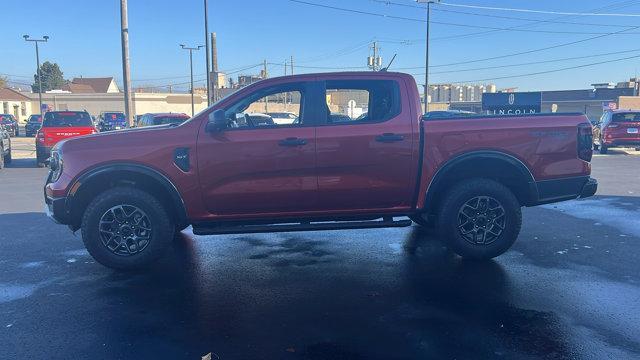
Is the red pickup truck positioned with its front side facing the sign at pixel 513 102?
no

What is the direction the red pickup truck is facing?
to the viewer's left

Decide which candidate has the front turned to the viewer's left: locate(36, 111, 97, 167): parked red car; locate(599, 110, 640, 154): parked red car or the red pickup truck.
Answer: the red pickup truck

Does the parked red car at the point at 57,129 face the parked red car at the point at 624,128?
no

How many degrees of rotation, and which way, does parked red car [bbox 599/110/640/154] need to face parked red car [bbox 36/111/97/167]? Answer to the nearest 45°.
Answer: approximately 135° to its left

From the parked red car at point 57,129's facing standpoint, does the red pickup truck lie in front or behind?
behind

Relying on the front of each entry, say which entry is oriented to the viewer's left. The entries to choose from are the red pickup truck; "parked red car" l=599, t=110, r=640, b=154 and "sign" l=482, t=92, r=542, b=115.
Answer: the red pickup truck

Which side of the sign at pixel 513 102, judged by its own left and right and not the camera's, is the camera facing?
front

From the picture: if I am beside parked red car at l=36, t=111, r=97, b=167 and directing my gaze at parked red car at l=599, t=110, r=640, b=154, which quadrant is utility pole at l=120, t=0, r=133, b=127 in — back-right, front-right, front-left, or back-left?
front-left

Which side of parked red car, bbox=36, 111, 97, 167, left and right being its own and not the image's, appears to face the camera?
back

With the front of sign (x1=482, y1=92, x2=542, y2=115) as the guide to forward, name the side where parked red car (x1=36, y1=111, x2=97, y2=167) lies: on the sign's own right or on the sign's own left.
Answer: on the sign's own right

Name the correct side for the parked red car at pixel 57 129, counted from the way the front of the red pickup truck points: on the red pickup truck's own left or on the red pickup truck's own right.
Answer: on the red pickup truck's own right

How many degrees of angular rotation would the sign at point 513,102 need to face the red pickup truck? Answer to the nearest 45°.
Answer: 0° — it already faces it

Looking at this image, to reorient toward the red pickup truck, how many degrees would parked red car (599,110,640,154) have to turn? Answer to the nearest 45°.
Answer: approximately 180°

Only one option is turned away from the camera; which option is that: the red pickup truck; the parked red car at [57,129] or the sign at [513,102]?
the parked red car

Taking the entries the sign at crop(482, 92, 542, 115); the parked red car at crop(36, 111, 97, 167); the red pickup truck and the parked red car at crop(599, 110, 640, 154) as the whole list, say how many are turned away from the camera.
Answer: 2

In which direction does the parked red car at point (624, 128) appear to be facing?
away from the camera
